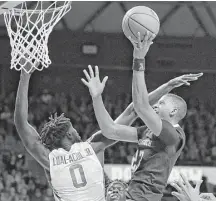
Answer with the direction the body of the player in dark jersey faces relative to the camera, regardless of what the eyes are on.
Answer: to the viewer's left

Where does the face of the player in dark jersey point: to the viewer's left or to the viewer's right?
to the viewer's left

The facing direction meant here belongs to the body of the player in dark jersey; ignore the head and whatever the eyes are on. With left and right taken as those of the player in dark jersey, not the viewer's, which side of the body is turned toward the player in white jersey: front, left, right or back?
front

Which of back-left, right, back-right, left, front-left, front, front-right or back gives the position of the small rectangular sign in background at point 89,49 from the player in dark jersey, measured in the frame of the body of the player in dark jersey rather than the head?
right

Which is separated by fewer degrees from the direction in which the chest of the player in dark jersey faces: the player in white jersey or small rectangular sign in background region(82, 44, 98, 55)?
the player in white jersey
